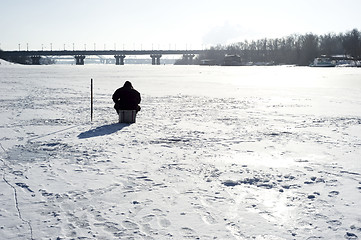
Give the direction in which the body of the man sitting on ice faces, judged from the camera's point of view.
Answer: away from the camera
